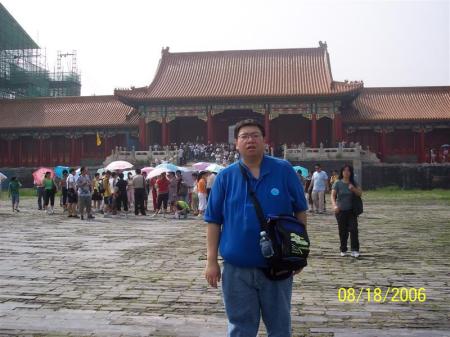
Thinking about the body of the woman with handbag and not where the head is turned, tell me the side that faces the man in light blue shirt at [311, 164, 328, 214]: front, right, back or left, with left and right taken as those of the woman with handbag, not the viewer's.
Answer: back

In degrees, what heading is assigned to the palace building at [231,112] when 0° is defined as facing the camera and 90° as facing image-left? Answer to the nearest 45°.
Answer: approximately 0°

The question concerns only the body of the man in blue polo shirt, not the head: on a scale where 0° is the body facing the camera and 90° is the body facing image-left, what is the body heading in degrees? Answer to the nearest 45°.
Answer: approximately 0°

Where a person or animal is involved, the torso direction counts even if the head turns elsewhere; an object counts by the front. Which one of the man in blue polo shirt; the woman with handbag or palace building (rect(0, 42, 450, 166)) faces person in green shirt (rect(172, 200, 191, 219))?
the palace building

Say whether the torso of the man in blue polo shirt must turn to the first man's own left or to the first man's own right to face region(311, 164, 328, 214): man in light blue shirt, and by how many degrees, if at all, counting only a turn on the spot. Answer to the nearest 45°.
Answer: approximately 180°

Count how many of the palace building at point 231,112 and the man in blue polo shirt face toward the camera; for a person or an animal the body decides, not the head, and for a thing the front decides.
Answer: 2

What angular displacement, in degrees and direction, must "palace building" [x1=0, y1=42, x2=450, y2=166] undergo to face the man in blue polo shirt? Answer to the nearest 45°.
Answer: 0° — it already faces them

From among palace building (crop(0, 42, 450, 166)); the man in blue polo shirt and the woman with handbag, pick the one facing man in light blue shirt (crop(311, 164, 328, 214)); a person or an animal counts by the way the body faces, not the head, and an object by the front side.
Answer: the palace building
